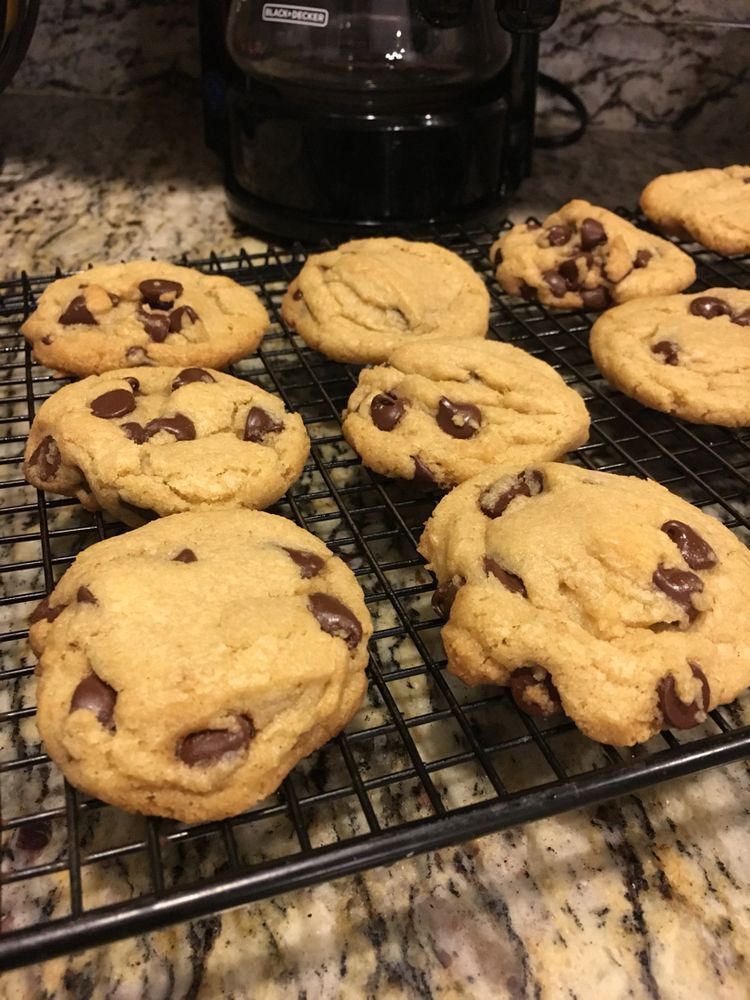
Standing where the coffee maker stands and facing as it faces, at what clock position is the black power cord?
The black power cord is roughly at 7 o'clock from the coffee maker.

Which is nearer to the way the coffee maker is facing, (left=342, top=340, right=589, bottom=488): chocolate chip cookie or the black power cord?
the chocolate chip cookie

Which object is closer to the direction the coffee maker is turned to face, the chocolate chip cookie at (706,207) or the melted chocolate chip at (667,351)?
the melted chocolate chip

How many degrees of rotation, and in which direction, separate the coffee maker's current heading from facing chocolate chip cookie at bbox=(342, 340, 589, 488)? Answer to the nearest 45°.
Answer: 0° — it already faces it

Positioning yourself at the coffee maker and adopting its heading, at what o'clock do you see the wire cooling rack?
The wire cooling rack is roughly at 12 o'clock from the coffee maker.

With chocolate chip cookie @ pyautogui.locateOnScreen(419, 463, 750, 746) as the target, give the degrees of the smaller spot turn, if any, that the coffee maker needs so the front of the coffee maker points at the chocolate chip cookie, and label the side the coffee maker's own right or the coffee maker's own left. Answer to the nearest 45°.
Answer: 0° — it already faces it

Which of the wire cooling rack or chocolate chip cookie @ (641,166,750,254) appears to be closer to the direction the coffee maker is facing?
the wire cooling rack

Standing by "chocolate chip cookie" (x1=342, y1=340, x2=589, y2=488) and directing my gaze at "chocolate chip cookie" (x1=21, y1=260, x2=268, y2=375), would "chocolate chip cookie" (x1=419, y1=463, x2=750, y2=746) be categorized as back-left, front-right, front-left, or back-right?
back-left

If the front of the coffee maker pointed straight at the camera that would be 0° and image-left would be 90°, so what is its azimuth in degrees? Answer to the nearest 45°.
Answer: approximately 0°
